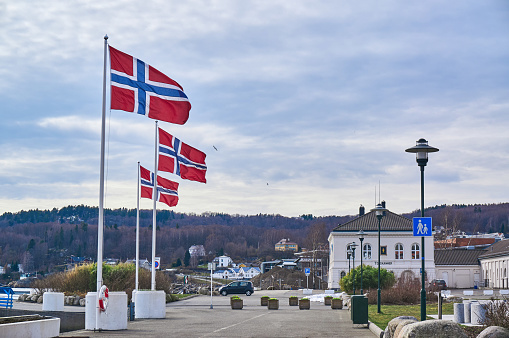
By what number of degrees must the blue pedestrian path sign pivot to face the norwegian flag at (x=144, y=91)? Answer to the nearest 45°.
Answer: approximately 90° to its right

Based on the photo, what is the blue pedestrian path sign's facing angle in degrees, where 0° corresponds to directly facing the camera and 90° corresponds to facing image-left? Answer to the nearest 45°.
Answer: approximately 0°

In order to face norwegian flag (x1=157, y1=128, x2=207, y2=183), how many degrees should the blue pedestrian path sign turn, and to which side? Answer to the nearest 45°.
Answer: approximately 135° to its right

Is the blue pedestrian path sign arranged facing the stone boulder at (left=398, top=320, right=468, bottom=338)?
yes

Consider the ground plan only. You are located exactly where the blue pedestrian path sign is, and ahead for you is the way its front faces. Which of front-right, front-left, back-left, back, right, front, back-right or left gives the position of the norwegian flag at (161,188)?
back-right

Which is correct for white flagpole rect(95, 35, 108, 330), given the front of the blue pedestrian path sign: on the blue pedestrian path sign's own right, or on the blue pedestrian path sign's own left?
on the blue pedestrian path sign's own right

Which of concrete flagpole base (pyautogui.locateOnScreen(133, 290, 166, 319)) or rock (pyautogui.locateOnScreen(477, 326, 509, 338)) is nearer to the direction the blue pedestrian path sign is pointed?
the rock
